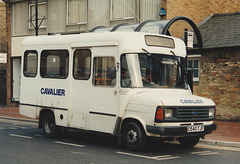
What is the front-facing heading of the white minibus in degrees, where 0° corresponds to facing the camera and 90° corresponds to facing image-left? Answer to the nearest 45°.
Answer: approximately 315°
